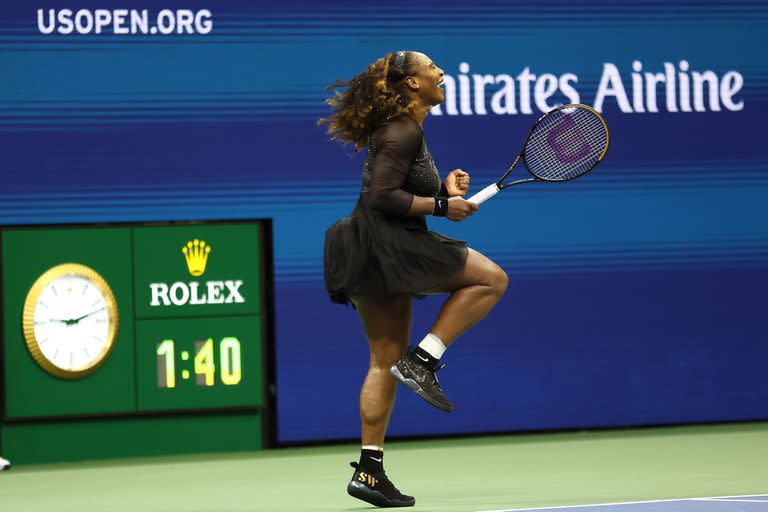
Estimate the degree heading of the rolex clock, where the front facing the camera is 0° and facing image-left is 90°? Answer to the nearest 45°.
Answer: approximately 315°

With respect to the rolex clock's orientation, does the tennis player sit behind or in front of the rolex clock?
in front

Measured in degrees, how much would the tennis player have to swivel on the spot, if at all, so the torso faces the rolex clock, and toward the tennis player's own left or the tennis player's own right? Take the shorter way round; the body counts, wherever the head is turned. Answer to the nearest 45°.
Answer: approximately 135° to the tennis player's own left

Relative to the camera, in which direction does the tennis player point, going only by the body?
to the viewer's right

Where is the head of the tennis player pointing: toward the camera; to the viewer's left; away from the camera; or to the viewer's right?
to the viewer's right
